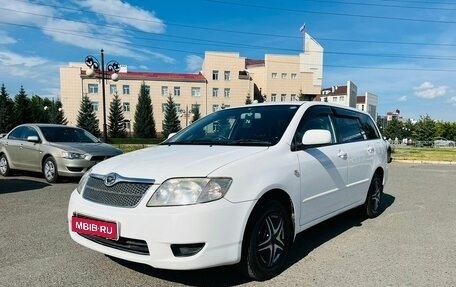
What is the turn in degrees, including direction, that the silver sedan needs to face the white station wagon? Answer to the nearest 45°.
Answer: approximately 45° to its right

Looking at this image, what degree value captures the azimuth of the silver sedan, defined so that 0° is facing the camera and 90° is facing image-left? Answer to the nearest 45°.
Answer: approximately 315°

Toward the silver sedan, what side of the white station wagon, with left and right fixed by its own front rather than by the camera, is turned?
right

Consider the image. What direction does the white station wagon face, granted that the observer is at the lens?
facing the viewer and to the left of the viewer

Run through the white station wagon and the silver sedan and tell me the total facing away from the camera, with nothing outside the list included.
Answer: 0
